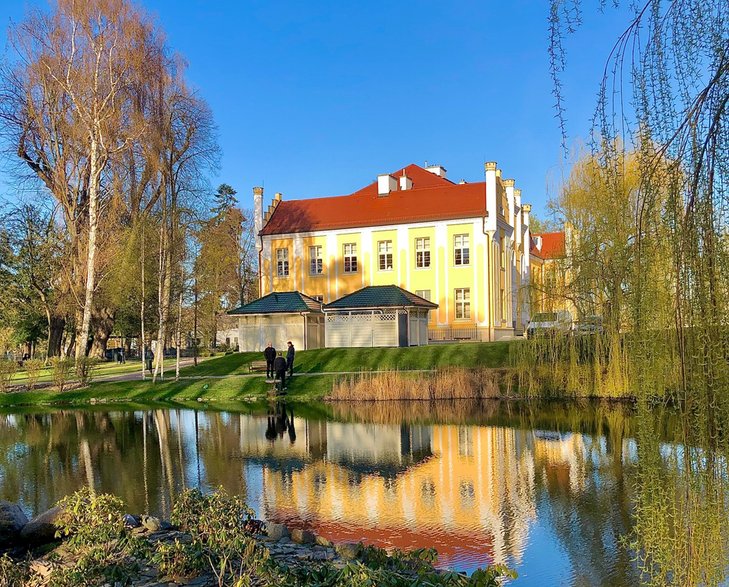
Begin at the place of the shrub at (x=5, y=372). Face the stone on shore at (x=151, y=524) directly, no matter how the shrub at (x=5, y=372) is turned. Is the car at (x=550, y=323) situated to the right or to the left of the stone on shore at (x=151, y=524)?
left
